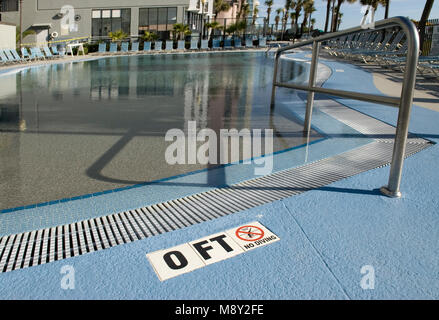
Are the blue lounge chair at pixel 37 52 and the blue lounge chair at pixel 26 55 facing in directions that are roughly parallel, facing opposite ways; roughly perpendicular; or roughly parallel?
roughly parallel

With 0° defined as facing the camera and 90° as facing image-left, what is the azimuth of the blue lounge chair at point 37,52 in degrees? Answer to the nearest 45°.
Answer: approximately 315°

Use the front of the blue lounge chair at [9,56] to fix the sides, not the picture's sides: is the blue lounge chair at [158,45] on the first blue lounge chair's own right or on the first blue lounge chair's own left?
on the first blue lounge chair's own left

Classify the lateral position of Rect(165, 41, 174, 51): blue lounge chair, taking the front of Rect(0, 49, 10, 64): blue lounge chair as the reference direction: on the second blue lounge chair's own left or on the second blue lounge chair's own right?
on the second blue lounge chair's own left

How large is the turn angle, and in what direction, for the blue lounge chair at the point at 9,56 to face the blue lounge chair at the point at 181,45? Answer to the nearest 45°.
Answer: approximately 90° to its left

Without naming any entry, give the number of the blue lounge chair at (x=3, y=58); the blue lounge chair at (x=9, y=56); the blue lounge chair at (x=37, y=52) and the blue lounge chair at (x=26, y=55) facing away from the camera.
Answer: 0

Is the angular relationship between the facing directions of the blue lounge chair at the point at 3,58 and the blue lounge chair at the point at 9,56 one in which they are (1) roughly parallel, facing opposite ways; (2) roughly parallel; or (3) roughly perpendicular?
roughly parallel

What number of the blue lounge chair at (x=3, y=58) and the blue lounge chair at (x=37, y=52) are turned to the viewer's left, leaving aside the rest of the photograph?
0

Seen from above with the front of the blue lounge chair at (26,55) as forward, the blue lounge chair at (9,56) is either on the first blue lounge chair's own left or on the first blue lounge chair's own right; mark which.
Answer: on the first blue lounge chair's own right

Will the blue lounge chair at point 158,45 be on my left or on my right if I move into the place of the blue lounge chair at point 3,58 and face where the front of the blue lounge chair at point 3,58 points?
on my left

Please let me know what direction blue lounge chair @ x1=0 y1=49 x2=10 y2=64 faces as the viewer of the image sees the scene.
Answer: facing the viewer and to the right of the viewer

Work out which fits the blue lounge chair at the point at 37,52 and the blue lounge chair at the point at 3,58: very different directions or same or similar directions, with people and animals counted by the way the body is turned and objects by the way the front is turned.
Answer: same or similar directions

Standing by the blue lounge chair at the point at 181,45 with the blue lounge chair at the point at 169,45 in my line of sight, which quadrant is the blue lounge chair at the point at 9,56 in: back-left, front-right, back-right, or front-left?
front-left
